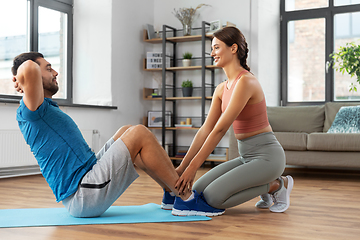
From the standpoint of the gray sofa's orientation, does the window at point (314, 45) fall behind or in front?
behind

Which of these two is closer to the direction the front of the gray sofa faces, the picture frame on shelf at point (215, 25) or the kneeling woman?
the kneeling woman

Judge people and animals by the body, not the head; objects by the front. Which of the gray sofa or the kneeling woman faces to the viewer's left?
the kneeling woman

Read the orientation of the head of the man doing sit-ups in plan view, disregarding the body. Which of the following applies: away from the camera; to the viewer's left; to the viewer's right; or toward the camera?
to the viewer's right

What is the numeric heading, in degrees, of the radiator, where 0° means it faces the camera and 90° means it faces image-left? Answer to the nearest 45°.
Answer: approximately 315°

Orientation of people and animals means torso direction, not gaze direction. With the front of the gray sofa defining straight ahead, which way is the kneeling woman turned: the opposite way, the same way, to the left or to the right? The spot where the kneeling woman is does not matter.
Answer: to the right

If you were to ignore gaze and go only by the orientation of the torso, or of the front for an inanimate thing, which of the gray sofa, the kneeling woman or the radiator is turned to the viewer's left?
the kneeling woman

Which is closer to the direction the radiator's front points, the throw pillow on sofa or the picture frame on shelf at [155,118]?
the throw pillow on sofa

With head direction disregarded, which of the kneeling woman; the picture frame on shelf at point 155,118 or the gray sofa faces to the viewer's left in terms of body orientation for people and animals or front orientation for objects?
the kneeling woman

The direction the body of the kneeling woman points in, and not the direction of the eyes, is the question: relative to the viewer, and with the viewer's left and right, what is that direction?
facing to the left of the viewer
